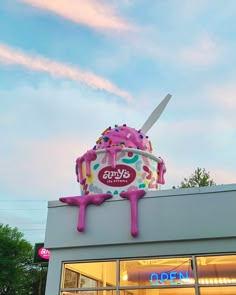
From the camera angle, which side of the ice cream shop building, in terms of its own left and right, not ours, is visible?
front

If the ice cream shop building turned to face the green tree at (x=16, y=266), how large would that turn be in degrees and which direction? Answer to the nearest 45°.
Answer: approximately 135° to its right

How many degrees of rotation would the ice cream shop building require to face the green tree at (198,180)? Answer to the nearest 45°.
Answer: approximately 180°

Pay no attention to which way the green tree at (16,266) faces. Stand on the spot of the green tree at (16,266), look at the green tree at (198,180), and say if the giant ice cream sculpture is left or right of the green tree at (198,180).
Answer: right
